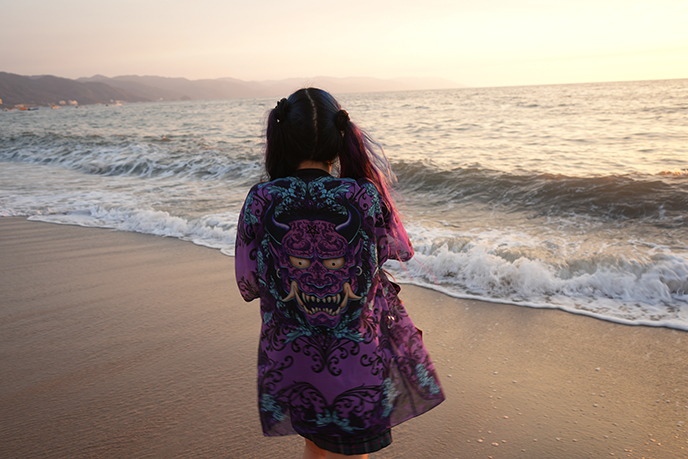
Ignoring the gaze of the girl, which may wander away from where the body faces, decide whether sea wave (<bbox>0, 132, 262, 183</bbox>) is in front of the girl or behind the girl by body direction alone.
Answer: in front

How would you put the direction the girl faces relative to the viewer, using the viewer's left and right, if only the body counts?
facing away from the viewer

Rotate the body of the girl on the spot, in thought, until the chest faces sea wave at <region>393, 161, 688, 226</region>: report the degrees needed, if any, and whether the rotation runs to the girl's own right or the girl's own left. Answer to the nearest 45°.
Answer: approximately 45° to the girl's own right

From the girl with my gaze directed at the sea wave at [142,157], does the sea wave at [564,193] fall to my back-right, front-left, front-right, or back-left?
front-right

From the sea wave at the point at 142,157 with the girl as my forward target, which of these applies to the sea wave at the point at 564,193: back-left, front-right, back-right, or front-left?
front-left

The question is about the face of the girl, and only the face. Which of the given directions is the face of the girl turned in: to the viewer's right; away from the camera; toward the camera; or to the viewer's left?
away from the camera
